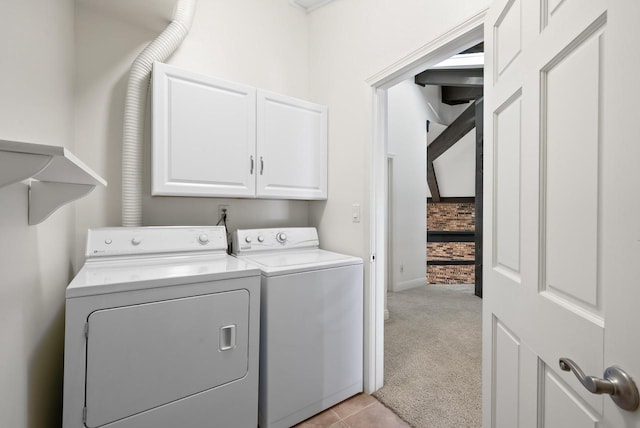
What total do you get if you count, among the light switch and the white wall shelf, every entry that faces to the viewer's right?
1

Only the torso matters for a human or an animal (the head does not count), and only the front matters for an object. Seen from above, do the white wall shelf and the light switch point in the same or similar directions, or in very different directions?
very different directions

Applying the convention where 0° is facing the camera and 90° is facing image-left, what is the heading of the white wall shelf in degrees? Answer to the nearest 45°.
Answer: approximately 270°

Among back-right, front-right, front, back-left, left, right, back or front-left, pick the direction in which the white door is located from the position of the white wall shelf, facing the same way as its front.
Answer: front-right

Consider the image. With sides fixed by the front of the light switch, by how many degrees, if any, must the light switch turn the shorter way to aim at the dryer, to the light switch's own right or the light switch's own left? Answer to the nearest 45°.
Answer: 0° — it already faces it

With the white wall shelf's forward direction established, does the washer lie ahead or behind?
ahead

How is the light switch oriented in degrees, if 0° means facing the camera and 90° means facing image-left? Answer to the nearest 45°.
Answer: approximately 45°
